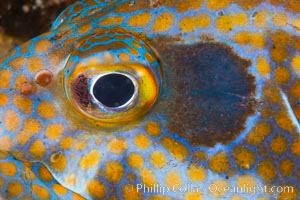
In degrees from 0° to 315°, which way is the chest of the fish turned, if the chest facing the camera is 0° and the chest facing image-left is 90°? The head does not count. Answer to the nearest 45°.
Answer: approximately 90°
